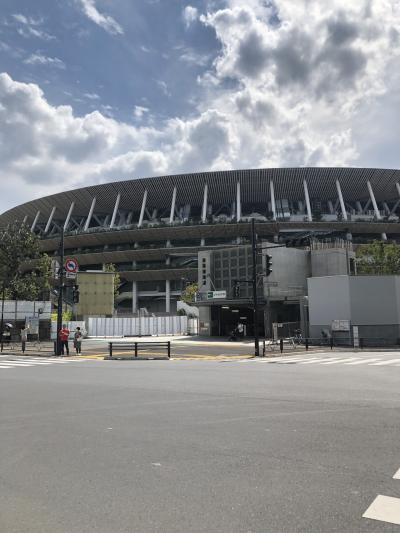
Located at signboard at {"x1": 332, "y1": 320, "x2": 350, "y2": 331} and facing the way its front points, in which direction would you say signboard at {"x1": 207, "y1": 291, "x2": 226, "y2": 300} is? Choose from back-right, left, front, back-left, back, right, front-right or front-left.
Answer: back-right

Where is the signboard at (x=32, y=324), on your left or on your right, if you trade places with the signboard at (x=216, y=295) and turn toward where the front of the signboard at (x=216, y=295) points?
on your right

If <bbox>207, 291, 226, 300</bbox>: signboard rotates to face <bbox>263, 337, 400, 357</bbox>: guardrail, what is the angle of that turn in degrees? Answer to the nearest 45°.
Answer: approximately 45° to its left

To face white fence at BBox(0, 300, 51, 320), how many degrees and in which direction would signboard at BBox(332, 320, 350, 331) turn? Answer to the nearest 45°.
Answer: approximately 90° to its right

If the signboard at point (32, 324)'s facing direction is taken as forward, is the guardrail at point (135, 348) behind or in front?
in front

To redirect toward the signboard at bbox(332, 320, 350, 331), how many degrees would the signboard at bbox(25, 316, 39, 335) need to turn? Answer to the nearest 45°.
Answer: approximately 45° to its left

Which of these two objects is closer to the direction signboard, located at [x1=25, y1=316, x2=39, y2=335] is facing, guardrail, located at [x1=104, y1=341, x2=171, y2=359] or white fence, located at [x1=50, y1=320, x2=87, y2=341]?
the guardrail

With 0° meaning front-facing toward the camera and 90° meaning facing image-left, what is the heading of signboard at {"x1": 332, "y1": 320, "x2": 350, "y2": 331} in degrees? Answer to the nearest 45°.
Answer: approximately 0°

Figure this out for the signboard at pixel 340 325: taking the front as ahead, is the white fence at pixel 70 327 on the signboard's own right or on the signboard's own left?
on the signboard's own right

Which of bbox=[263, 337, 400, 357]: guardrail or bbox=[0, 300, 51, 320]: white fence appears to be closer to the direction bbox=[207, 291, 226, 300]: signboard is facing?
the guardrail

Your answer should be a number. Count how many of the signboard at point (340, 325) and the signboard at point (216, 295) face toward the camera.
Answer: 2

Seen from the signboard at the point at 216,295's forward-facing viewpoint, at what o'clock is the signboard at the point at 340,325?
the signboard at the point at 340,325 is roughly at 11 o'clock from the signboard at the point at 216,295.
